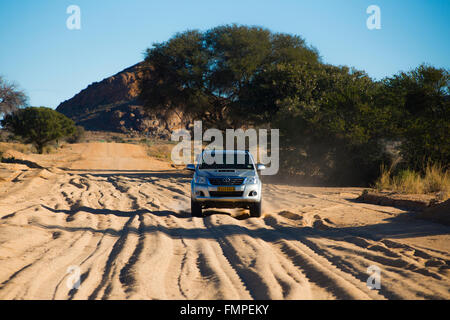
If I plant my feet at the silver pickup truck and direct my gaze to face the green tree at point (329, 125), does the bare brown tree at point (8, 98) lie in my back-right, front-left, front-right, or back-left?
front-left

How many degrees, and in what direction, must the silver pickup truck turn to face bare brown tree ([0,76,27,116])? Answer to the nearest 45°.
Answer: approximately 135° to its right

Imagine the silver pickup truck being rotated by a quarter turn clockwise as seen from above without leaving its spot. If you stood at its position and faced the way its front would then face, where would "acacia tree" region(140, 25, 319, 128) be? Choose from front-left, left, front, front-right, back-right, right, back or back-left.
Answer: right

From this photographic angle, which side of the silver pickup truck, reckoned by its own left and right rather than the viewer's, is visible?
front

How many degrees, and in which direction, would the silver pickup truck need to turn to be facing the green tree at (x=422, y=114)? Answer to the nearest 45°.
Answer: approximately 135° to its left

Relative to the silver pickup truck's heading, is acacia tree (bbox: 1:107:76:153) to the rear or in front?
to the rear

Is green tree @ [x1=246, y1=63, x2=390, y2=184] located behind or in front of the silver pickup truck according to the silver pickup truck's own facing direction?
behind
